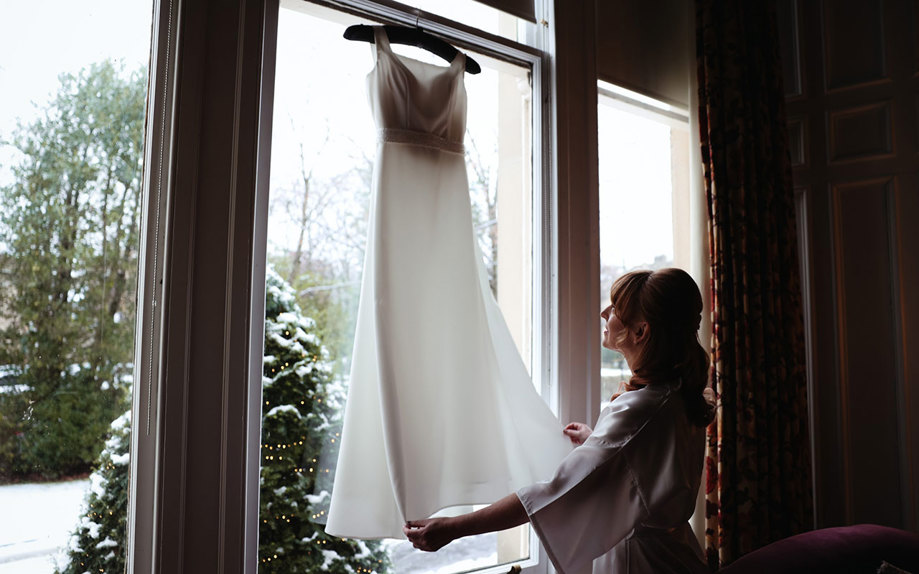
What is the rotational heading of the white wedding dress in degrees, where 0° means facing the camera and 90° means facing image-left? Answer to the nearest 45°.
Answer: approximately 0°

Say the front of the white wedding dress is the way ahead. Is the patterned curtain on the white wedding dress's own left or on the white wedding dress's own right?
on the white wedding dress's own left

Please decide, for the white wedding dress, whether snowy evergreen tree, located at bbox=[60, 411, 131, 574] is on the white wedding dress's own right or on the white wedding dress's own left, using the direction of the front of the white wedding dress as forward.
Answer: on the white wedding dress's own right
